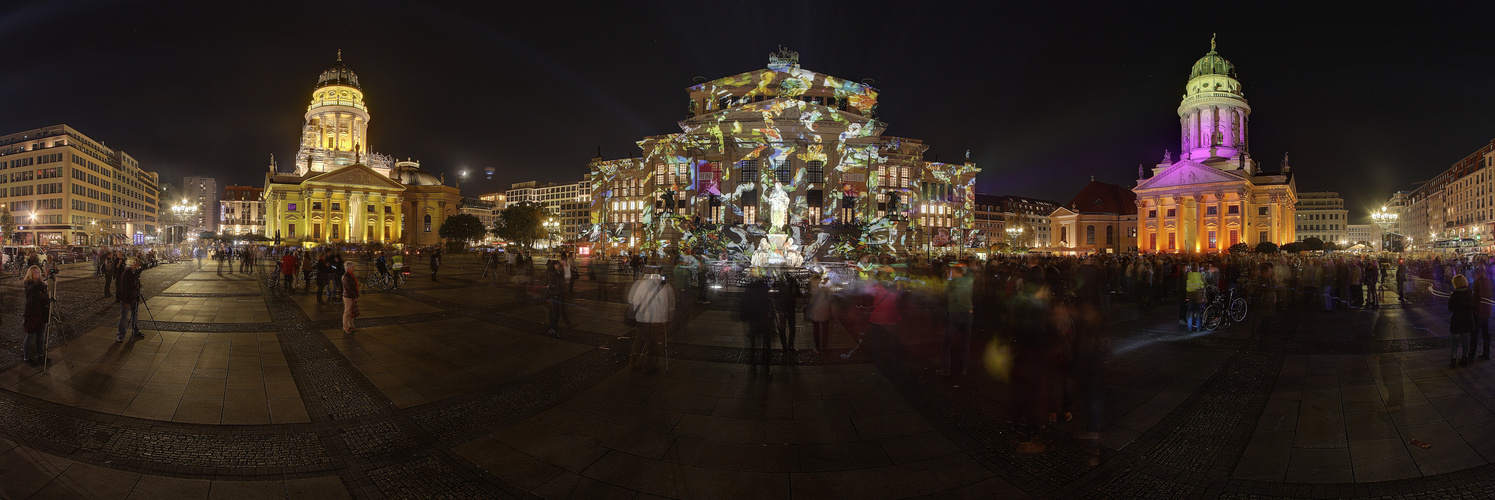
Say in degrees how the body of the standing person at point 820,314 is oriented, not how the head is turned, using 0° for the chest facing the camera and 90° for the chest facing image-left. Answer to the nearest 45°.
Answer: approximately 180°

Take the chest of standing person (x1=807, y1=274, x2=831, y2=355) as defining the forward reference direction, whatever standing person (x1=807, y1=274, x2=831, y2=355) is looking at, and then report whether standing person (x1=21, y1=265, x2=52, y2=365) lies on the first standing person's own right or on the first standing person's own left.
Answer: on the first standing person's own left

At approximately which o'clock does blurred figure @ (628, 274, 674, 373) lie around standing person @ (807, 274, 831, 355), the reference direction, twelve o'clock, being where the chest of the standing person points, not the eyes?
The blurred figure is roughly at 8 o'clock from the standing person.

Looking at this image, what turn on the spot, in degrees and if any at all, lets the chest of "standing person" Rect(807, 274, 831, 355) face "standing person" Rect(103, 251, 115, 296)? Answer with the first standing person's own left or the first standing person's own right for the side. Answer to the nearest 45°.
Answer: approximately 90° to the first standing person's own left

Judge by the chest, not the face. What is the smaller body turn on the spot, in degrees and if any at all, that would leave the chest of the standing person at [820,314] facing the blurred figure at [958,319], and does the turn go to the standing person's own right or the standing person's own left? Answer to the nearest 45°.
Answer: approximately 135° to the standing person's own right

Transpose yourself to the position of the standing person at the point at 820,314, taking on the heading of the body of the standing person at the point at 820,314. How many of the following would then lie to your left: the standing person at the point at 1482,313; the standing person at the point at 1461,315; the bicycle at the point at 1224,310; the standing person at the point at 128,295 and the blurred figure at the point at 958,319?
1

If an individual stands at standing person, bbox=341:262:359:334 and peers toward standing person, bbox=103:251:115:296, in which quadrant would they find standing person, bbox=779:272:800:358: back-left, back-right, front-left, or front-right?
back-left
